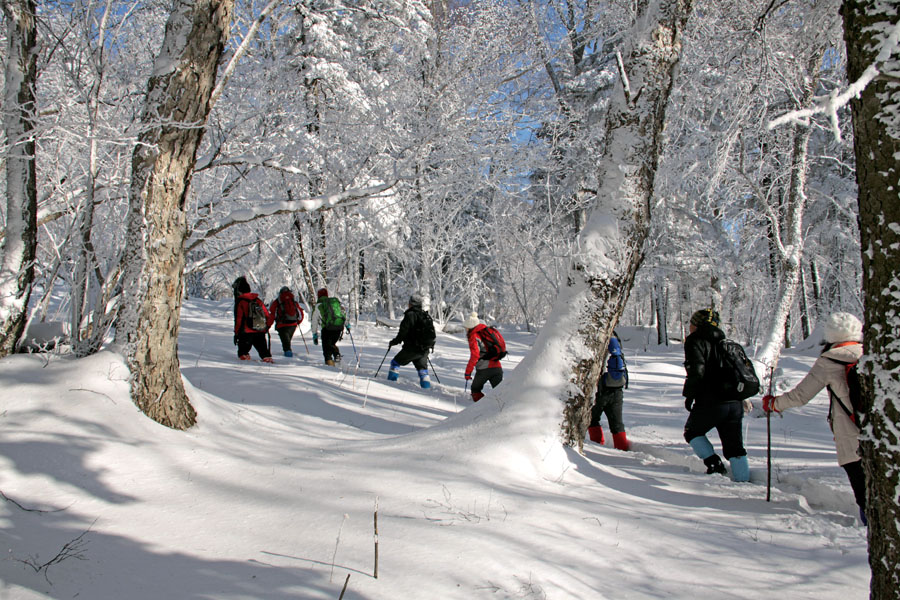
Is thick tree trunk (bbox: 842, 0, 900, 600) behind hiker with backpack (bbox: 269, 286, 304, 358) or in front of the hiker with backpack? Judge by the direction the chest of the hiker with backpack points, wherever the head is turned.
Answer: behind

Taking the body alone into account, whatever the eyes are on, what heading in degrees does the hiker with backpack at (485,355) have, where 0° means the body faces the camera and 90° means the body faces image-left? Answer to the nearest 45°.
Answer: approximately 135°

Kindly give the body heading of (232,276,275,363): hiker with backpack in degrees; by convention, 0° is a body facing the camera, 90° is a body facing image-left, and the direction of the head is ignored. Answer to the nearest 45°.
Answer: approximately 135°

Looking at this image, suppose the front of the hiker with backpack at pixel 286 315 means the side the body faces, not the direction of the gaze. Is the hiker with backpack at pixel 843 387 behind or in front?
behind

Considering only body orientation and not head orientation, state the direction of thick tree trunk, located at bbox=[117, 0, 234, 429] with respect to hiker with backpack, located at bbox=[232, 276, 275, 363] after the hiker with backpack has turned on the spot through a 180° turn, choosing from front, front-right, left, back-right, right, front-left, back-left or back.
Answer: front-right

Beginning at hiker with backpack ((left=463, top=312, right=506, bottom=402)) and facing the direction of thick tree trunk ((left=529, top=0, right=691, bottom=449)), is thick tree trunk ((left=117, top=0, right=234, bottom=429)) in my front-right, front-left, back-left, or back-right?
front-right

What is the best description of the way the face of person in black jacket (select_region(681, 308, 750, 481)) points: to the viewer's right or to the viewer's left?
to the viewer's left

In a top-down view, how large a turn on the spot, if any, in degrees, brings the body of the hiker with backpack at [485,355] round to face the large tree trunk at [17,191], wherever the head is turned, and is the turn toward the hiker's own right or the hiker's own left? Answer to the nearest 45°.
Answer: approximately 90° to the hiker's own left

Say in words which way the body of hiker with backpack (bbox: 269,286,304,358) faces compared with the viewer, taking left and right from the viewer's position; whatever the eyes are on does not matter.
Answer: facing away from the viewer

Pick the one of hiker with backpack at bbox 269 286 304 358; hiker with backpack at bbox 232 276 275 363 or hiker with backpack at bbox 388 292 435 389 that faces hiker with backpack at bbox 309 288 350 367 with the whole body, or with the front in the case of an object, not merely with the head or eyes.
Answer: hiker with backpack at bbox 388 292 435 389

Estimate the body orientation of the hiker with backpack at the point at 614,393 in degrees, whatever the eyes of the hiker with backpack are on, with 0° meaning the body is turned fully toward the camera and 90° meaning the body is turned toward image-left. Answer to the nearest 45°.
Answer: approximately 135°

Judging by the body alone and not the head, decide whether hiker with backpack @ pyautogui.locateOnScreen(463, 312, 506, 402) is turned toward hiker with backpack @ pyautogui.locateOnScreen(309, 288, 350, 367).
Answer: yes
